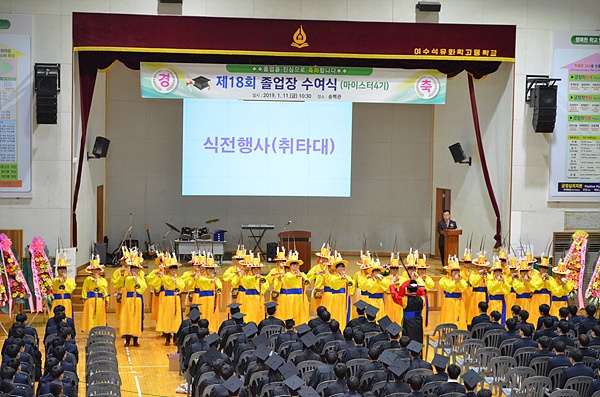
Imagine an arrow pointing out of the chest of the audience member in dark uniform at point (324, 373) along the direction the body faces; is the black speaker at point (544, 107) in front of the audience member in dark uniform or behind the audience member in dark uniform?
in front

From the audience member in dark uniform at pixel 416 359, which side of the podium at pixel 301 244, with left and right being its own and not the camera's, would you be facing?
front

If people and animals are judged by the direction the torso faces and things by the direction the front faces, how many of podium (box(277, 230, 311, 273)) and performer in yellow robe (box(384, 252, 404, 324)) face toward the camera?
2

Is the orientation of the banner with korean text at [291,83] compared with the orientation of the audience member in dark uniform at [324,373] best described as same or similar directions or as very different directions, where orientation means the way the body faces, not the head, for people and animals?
very different directions

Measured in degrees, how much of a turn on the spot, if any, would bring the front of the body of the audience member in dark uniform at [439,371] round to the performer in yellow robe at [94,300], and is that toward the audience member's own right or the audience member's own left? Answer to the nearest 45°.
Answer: approximately 45° to the audience member's own left

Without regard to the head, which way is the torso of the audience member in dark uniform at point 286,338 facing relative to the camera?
away from the camera

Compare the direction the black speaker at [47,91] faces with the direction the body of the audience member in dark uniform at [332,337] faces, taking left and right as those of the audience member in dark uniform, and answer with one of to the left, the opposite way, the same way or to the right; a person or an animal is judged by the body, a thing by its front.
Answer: the opposite way

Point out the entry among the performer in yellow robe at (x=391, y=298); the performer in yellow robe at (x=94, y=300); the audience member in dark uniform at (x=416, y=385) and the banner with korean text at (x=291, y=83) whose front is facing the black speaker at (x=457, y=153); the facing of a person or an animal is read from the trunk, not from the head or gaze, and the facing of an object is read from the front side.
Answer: the audience member in dark uniform

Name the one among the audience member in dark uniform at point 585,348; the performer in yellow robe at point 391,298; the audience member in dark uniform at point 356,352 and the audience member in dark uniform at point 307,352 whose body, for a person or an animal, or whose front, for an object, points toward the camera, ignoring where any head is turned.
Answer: the performer in yellow robe

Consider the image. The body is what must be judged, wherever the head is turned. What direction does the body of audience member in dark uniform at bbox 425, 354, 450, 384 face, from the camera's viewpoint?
away from the camera

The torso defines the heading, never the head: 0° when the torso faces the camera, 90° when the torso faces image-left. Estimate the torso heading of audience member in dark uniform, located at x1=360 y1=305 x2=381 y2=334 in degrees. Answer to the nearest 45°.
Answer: approximately 180°

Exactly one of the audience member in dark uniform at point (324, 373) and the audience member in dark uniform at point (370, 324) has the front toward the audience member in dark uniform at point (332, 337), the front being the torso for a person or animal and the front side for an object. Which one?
the audience member in dark uniform at point (324, 373)
